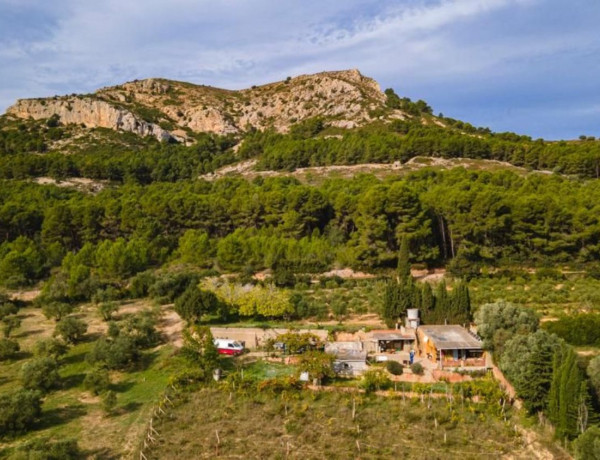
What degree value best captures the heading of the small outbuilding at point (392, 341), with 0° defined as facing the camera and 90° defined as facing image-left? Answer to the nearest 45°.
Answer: approximately 0°

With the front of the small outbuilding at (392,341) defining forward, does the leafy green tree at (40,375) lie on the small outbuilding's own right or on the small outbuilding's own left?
on the small outbuilding's own right

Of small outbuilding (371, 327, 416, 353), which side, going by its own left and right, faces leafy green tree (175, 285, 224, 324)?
right

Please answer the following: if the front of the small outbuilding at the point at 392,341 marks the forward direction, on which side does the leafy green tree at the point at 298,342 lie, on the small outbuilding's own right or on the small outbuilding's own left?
on the small outbuilding's own right

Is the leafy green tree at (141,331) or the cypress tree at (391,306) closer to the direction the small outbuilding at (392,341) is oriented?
the leafy green tree

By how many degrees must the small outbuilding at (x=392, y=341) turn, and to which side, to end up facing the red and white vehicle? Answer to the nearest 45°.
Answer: approximately 90° to its right

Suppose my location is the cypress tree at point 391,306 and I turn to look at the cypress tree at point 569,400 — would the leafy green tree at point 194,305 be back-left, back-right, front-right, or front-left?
back-right

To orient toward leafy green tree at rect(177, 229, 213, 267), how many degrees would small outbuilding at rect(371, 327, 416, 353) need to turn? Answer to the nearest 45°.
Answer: approximately 135° to its right

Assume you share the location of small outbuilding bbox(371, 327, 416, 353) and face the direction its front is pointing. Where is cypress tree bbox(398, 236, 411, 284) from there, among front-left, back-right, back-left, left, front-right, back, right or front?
back

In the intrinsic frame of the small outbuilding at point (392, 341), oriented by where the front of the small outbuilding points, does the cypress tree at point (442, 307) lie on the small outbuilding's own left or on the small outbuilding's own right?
on the small outbuilding's own left

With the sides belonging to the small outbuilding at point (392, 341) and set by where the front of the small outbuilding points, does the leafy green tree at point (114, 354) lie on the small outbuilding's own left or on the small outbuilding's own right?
on the small outbuilding's own right

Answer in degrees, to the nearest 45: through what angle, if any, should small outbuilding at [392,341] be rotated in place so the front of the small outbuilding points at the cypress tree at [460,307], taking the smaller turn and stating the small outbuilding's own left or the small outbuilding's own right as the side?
approximately 135° to the small outbuilding's own left

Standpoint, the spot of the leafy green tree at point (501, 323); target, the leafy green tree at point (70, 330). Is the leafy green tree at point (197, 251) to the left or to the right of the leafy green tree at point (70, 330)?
right

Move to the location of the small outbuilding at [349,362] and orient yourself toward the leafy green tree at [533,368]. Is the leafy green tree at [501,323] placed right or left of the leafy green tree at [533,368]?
left

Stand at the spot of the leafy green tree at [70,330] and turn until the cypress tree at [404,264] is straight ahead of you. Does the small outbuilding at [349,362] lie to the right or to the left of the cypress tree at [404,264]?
right

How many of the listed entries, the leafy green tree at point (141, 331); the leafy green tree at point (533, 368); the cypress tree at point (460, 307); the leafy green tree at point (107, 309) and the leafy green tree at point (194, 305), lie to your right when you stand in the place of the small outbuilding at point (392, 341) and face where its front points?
3

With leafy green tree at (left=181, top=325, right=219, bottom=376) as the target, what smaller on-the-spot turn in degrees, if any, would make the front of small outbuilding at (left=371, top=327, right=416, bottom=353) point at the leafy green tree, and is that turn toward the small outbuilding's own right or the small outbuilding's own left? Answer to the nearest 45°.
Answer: approximately 45° to the small outbuilding's own right
